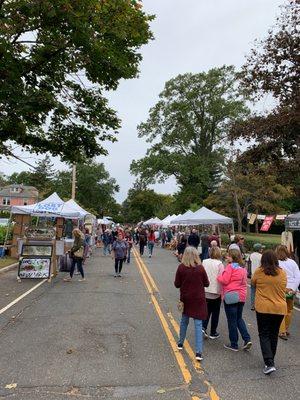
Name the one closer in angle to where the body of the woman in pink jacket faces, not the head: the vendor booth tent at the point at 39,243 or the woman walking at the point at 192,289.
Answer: the vendor booth tent

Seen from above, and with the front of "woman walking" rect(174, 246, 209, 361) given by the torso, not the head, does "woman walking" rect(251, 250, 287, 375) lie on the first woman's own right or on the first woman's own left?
on the first woman's own right

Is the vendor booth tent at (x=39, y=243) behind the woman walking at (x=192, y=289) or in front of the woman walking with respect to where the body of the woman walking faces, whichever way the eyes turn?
in front

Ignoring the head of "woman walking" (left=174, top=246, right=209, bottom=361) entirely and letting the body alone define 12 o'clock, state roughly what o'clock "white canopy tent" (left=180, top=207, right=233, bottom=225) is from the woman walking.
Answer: The white canopy tent is roughly at 12 o'clock from the woman walking.

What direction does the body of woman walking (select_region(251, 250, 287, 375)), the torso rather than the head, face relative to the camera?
away from the camera

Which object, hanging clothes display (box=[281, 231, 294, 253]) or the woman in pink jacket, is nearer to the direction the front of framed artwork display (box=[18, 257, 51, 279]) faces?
the woman in pink jacket

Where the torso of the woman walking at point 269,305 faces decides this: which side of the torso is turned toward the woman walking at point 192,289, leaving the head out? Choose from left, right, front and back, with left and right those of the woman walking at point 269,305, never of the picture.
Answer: left

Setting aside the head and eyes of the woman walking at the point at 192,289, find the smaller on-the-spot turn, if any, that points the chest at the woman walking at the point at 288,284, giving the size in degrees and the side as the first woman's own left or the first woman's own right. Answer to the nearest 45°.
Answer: approximately 45° to the first woman's own right

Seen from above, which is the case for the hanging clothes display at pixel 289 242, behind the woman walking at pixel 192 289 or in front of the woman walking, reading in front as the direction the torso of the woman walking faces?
in front

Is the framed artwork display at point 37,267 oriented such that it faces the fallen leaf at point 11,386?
yes

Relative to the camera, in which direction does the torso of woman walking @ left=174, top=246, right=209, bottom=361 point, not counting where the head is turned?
away from the camera

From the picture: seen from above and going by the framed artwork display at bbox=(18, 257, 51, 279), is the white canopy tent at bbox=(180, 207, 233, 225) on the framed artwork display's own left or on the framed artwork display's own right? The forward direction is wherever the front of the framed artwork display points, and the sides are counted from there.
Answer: on the framed artwork display's own left

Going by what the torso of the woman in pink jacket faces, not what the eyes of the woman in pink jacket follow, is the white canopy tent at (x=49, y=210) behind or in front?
in front

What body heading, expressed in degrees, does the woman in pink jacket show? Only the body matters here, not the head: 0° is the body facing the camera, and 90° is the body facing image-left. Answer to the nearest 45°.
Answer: approximately 135°

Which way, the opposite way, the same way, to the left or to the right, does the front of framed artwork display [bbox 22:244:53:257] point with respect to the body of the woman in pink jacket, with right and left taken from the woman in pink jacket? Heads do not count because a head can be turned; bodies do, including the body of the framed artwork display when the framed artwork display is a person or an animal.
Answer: the opposite way

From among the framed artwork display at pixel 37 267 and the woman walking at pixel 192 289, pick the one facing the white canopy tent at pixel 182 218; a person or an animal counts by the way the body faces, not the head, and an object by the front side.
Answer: the woman walking
